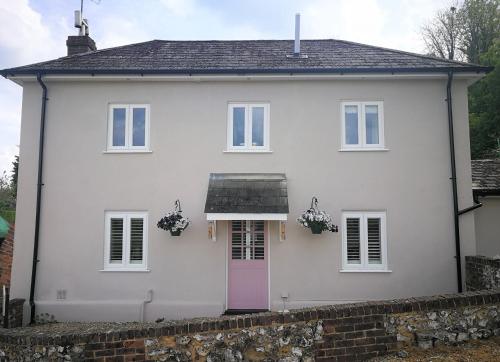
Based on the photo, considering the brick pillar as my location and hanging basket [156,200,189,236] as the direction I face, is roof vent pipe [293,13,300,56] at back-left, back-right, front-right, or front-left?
front-left

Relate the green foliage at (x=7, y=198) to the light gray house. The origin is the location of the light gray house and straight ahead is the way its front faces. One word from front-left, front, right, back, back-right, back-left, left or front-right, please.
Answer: back-right

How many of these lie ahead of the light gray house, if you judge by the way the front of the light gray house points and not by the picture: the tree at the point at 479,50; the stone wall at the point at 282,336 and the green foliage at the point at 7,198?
1

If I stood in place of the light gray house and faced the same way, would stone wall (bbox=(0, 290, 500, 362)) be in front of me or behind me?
in front

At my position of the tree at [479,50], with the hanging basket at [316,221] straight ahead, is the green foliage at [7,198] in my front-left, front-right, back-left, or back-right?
front-right

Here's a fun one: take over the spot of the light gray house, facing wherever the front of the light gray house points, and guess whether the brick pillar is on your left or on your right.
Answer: on your right

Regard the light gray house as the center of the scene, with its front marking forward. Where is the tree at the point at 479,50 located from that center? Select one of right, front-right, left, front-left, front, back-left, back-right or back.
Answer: back-left

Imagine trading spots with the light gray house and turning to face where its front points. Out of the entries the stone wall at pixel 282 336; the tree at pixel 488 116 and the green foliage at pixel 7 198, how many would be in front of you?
1

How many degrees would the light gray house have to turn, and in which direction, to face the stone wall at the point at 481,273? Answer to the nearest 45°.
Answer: approximately 90° to its left

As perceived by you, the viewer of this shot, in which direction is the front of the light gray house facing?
facing the viewer

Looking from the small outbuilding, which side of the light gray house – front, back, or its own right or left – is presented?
left

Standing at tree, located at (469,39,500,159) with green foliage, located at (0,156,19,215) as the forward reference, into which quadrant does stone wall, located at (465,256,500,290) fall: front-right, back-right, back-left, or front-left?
front-left

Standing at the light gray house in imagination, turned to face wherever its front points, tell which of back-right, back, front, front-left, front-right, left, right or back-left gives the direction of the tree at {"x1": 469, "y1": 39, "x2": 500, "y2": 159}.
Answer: back-left
